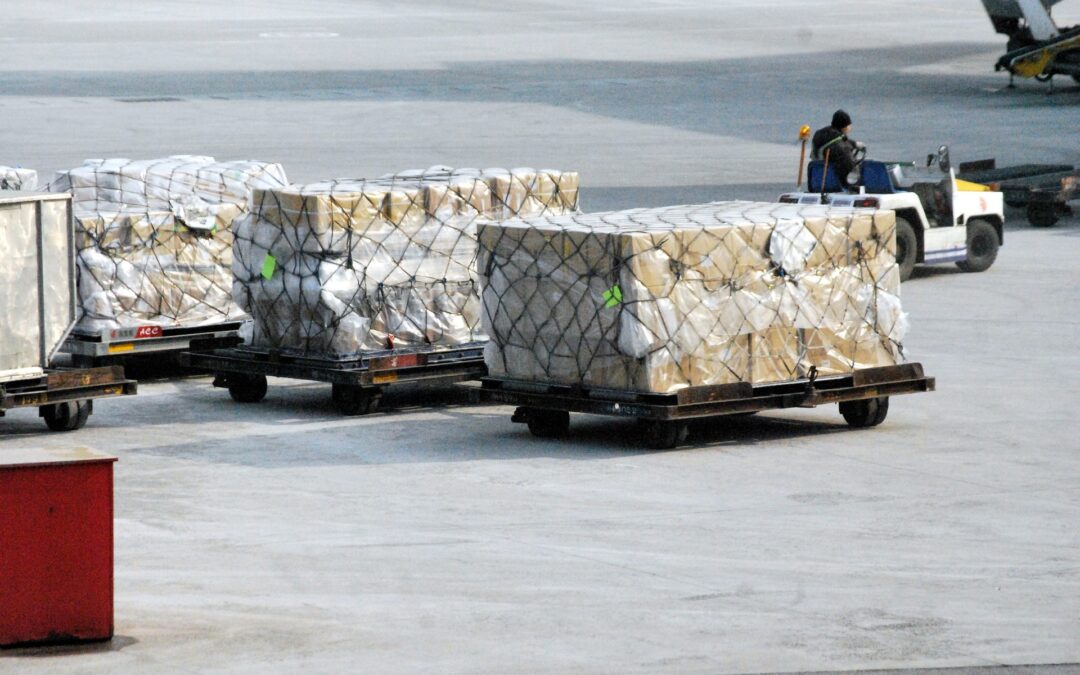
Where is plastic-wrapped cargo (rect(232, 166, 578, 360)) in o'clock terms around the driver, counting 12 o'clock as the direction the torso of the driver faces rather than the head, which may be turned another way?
The plastic-wrapped cargo is roughly at 4 o'clock from the driver.

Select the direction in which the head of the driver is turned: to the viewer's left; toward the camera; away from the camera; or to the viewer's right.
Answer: to the viewer's right

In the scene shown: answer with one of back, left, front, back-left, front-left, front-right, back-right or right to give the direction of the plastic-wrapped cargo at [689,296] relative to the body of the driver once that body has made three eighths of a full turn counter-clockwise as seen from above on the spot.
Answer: back-left

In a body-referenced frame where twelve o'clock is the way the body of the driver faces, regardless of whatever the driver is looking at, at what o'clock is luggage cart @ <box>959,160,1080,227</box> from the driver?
The luggage cart is roughly at 10 o'clock from the driver.

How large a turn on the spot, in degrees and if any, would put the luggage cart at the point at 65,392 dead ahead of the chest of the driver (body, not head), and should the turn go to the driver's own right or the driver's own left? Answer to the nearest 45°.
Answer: approximately 135° to the driver's own right

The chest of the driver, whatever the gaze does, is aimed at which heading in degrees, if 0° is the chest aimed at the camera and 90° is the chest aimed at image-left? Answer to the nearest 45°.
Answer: approximately 270°

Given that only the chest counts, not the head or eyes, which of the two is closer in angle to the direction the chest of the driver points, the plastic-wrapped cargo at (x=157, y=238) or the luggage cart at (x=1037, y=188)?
the luggage cart

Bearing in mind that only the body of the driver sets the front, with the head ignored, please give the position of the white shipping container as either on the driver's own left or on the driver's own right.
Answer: on the driver's own right

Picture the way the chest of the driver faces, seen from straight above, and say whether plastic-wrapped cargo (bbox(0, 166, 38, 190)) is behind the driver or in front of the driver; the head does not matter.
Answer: behind
